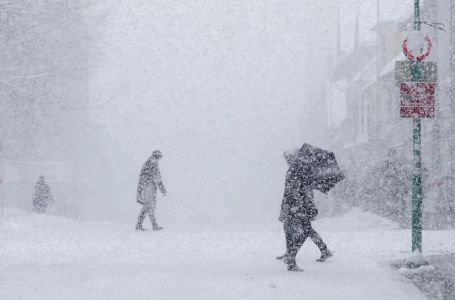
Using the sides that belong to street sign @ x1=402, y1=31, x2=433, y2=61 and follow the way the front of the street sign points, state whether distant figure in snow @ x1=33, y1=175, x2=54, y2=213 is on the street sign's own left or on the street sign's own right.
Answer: on the street sign's own right

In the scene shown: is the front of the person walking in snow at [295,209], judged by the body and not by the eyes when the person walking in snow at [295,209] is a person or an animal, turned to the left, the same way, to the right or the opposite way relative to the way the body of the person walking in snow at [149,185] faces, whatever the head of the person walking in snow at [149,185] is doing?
the same way

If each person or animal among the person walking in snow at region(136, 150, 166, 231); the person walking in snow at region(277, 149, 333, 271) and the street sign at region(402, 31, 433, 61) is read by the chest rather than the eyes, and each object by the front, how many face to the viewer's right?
2

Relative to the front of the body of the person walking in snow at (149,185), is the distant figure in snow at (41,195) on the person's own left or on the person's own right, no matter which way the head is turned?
on the person's own left

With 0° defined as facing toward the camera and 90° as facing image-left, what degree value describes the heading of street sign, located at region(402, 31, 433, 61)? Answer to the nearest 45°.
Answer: approximately 0°

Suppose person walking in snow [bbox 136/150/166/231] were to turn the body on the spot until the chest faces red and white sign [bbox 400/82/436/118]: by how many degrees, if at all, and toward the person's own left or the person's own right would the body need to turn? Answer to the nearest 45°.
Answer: approximately 45° to the person's own right
